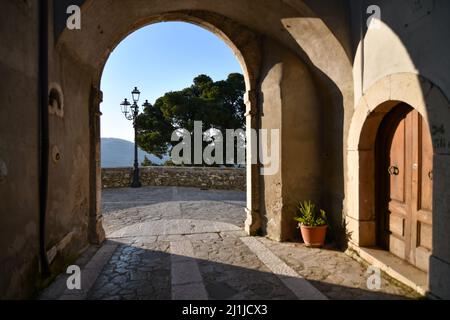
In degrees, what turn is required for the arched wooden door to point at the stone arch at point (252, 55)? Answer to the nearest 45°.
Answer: approximately 45° to its right

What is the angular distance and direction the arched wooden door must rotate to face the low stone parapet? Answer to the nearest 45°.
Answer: approximately 90° to its right

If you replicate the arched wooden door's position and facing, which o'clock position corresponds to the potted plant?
The potted plant is roughly at 2 o'clock from the arched wooden door.

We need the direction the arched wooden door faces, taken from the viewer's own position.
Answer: facing the viewer and to the left of the viewer
